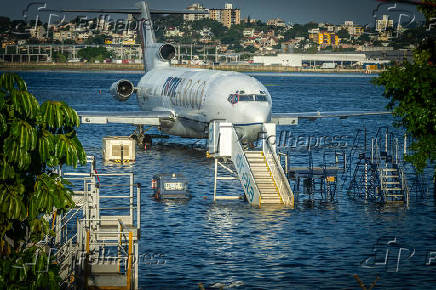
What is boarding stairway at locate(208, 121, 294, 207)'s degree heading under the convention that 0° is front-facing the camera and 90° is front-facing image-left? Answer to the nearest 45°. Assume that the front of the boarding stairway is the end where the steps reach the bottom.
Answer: approximately 315°

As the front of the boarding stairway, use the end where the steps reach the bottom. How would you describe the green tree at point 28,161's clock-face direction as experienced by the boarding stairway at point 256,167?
The green tree is roughly at 2 o'clock from the boarding stairway.
